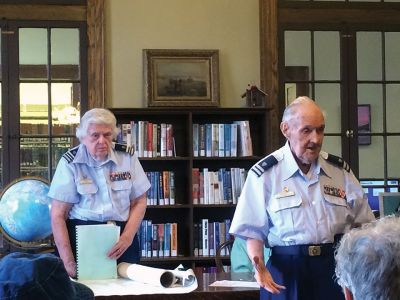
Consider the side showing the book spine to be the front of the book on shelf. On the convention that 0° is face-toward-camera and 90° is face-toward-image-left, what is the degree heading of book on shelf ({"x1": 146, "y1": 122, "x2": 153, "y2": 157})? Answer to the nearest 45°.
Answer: approximately 0°

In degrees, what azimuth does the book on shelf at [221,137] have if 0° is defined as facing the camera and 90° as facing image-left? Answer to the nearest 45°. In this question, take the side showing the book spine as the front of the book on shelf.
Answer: approximately 0°

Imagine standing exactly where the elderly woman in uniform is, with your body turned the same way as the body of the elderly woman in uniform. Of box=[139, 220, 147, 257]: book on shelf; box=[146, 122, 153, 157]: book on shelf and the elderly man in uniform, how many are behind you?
2
